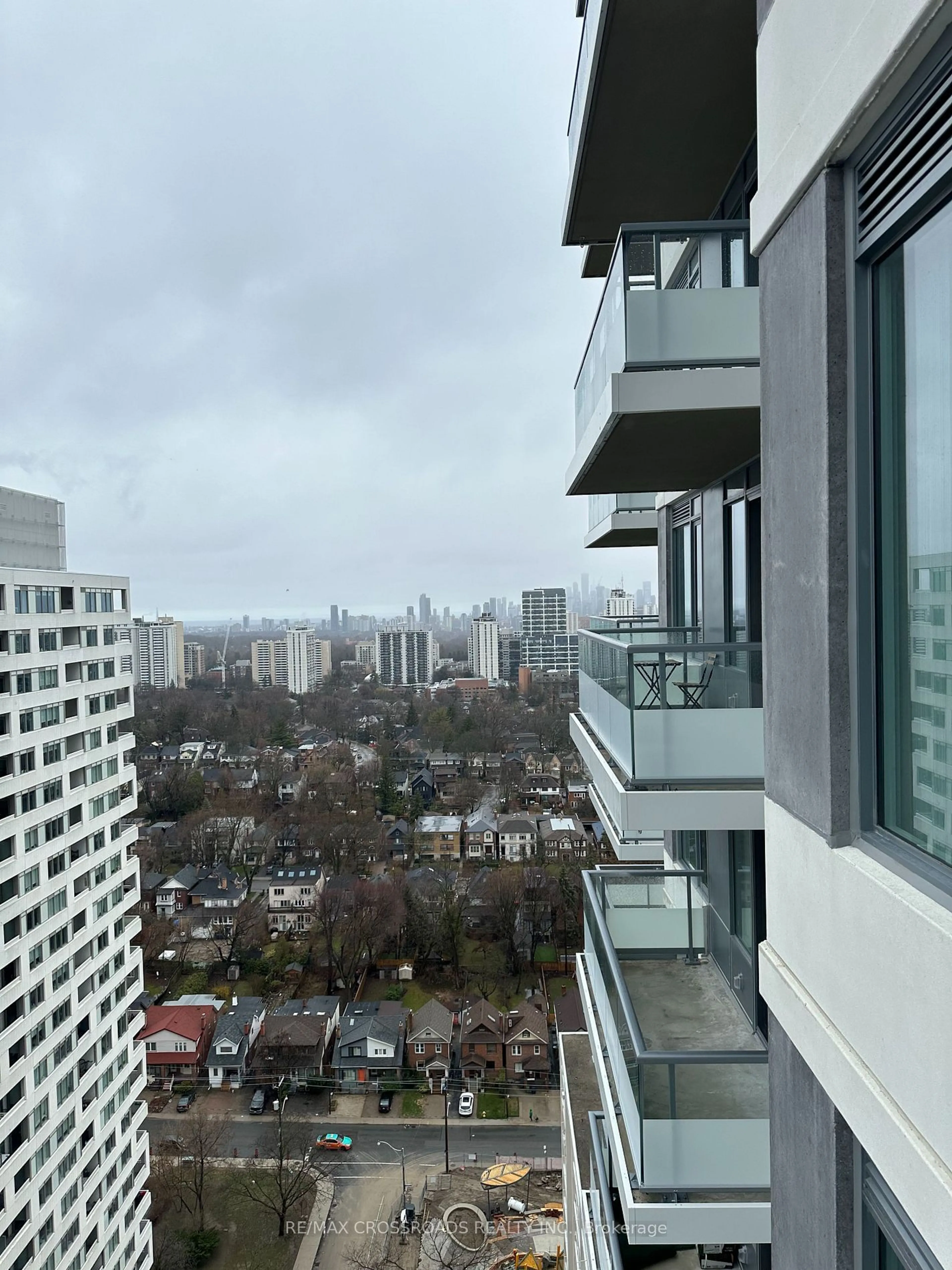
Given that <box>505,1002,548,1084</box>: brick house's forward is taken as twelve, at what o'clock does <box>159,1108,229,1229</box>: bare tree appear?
The bare tree is roughly at 2 o'clock from the brick house.

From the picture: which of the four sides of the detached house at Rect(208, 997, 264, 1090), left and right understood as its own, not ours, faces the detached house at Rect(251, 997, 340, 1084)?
left

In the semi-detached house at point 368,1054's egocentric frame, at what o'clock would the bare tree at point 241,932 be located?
The bare tree is roughly at 5 o'clock from the semi-detached house.

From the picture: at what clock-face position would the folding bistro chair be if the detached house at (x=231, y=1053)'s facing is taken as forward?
The folding bistro chair is roughly at 12 o'clock from the detached house.

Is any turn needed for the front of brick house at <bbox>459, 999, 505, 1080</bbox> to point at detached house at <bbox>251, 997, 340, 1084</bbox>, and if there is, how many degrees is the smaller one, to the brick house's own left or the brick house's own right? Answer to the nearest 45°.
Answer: approximately 90° to the brick house's own right

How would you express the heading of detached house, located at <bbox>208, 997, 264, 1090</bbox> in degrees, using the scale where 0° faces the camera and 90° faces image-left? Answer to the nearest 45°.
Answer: approximately 0°

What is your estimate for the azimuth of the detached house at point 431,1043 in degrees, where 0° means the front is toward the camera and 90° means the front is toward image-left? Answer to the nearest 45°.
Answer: approximately 0°
